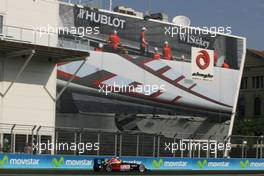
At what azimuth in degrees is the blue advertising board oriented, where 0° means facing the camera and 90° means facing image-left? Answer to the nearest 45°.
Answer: approximately 0°
